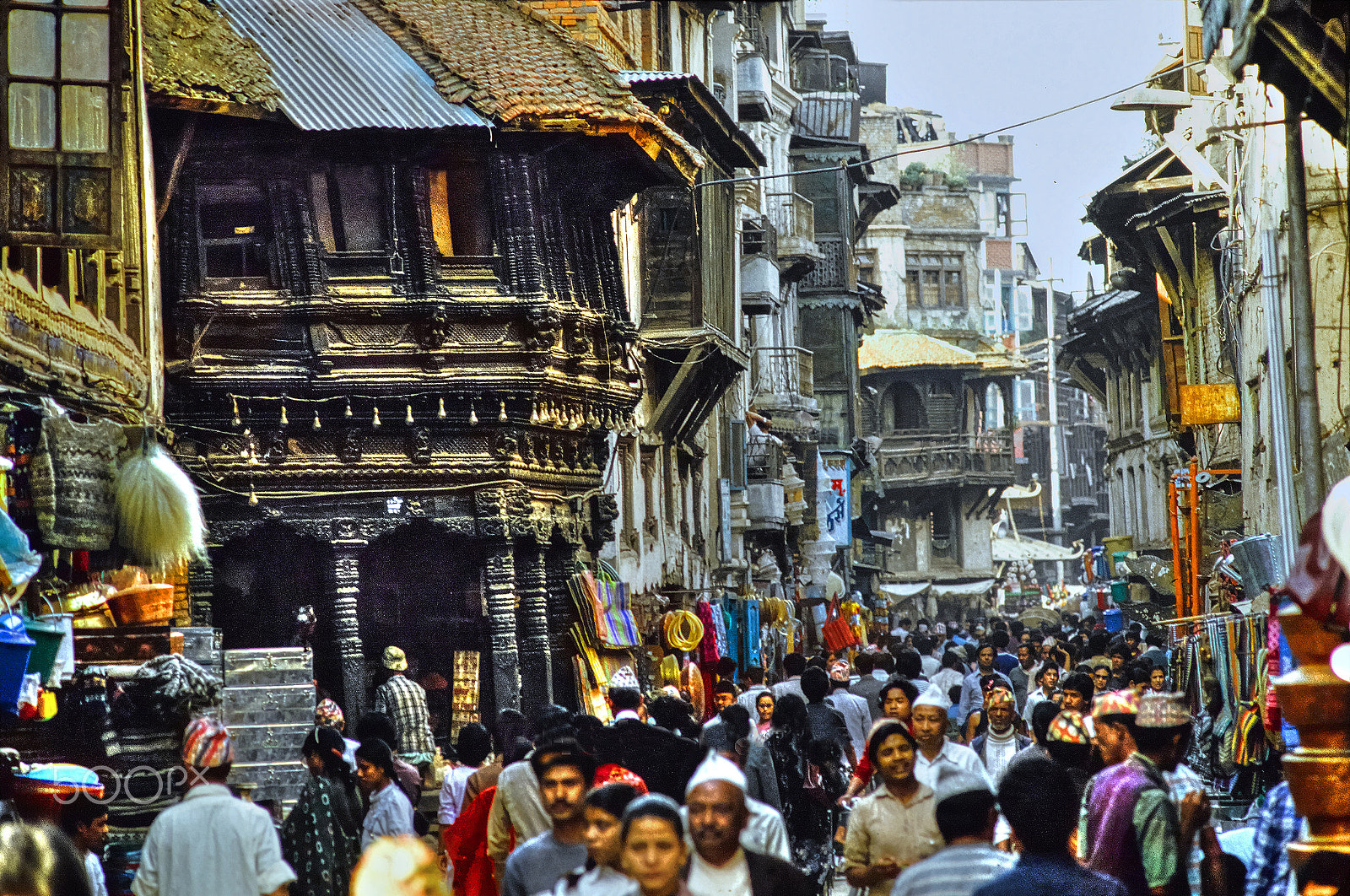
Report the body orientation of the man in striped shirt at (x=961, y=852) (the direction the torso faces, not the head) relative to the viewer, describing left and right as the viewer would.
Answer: facing away from the viewer

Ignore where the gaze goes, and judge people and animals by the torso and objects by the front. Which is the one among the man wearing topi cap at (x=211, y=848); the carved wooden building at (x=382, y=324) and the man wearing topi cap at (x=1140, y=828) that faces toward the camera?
the carved wooden building

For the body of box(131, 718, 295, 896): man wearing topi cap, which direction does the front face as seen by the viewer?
away from the camera

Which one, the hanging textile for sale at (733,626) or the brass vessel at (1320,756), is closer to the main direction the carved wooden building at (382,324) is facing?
the brass vessel

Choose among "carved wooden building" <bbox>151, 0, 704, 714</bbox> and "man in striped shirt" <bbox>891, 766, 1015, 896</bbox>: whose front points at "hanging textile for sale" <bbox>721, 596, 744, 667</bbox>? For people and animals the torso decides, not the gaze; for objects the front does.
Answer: the man in striped shirt

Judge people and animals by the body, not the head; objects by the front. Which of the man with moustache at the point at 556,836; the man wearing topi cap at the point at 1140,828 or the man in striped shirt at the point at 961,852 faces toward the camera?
the man with moustache

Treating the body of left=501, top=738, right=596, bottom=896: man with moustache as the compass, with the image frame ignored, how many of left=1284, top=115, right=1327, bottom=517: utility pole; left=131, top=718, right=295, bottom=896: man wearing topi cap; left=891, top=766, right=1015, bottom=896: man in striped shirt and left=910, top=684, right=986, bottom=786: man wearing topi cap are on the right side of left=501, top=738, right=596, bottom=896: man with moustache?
1

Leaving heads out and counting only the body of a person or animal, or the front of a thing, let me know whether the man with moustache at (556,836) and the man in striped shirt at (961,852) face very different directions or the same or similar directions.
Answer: very different directions

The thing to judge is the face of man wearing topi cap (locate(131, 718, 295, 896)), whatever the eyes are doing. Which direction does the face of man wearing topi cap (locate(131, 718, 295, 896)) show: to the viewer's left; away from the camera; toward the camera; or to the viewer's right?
away from the camera

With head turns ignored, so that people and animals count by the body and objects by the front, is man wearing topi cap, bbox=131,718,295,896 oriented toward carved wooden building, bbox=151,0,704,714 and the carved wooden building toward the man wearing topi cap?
yes

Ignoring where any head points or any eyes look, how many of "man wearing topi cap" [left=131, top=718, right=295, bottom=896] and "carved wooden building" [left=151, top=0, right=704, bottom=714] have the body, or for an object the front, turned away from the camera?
1

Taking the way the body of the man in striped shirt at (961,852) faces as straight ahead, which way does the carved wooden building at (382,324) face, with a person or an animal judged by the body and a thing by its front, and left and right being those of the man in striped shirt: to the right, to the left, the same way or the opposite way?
the opposite way
